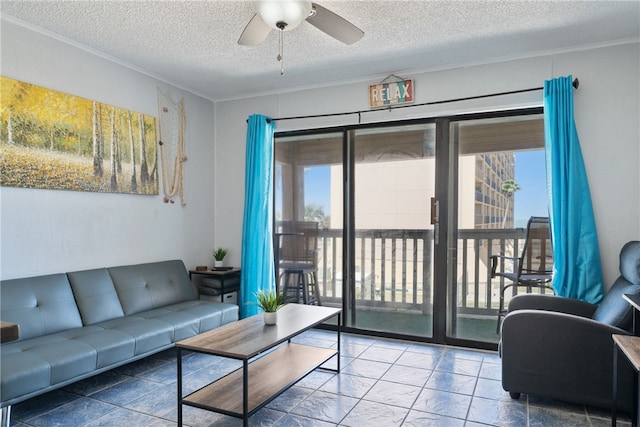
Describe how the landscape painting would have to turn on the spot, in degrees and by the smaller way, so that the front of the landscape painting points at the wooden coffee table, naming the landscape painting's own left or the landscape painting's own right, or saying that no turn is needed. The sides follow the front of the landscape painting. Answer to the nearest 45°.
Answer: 0° — it already faces it

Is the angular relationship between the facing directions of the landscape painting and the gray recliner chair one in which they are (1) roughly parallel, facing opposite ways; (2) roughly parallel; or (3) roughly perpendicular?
roughly parallel, facing opposite ways

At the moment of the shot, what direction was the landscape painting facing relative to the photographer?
facing the viewer and to the right of the viewer

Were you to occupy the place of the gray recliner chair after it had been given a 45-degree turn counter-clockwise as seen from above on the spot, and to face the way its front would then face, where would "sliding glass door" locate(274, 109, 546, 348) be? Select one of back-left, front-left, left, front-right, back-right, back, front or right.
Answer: right

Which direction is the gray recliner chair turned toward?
to the viewer's left

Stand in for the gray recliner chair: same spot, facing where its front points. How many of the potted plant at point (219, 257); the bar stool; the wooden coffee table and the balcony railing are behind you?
0

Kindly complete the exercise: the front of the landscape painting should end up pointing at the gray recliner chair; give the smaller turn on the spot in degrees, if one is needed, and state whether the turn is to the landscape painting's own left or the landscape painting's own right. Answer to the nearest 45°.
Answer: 0° — it already faces it

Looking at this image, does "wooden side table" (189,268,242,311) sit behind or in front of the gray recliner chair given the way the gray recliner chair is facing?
in front

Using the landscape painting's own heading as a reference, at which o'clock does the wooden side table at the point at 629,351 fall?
The wooden side table is roughly at 12 o'clock from the landscape painting.

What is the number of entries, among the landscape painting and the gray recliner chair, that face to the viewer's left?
1

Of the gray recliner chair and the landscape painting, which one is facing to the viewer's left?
the gray recliner chair

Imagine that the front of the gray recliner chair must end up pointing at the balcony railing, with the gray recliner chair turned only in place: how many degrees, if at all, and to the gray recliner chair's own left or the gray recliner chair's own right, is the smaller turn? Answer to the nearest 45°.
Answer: approximately 45° to the gray recliner chair's own right

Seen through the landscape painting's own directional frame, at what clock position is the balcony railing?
The balcony railing is roughly at 11 o'clock from the landscape painting.

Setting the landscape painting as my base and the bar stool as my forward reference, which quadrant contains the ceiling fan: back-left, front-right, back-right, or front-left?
front-right

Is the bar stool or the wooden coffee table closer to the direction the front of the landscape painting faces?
the wooden coffee table

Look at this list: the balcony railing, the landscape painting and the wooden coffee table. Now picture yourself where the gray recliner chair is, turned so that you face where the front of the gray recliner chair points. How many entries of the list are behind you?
0

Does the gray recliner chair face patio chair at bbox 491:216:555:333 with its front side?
no

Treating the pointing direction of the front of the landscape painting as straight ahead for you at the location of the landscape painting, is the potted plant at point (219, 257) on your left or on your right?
on your left
